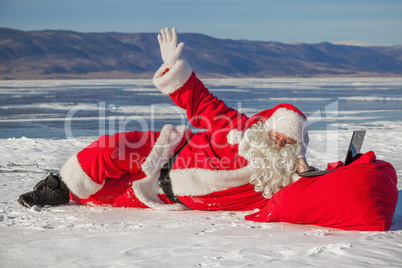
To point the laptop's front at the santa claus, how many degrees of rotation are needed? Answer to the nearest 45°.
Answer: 0° — it already faces them

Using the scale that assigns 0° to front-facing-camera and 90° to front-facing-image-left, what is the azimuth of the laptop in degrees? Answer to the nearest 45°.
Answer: approximately 90°
